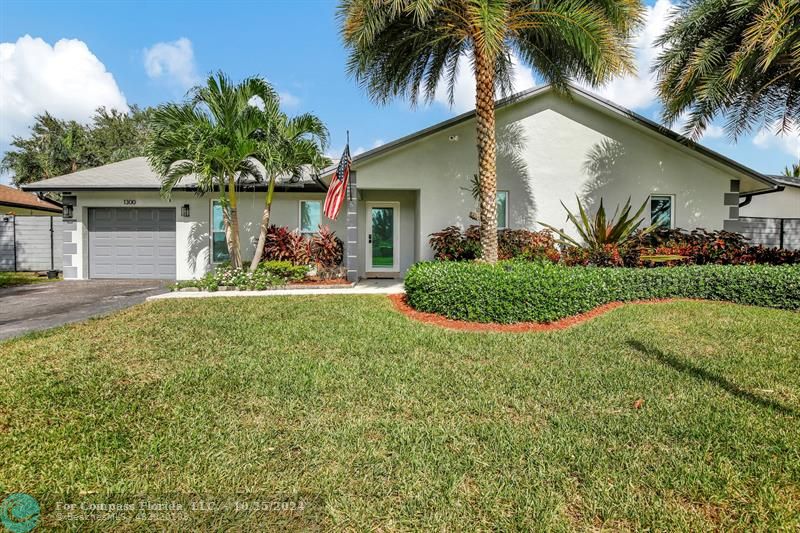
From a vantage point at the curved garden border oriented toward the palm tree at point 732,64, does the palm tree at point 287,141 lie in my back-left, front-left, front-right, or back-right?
back-left

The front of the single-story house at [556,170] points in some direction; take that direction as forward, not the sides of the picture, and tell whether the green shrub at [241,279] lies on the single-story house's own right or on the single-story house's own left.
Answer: on the single-story house's own right

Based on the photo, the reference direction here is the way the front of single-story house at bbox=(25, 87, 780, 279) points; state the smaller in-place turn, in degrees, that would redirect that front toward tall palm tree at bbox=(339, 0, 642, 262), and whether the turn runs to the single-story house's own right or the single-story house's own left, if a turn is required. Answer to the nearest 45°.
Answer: approximately 45° to the single-story house's own right

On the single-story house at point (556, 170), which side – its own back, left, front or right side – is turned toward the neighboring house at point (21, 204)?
right

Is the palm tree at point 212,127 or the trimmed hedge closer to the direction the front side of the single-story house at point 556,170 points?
the trimmed hedge

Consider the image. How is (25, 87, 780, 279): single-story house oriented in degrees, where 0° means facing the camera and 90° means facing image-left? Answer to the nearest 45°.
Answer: approximately 0°

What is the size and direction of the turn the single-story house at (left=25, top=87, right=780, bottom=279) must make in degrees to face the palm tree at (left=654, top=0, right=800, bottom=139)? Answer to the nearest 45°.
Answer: approximately 45° to its left

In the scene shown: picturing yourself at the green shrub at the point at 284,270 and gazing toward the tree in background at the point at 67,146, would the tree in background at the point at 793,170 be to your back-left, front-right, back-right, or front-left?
back-right

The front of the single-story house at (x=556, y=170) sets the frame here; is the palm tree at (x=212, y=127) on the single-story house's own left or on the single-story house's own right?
on the single-story house's own right
